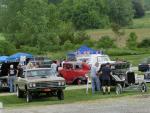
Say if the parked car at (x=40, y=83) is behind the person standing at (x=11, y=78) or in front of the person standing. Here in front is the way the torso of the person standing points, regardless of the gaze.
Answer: in front

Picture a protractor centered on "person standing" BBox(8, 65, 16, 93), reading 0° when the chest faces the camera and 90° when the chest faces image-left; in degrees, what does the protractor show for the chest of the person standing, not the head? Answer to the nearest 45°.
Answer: approximately 0°

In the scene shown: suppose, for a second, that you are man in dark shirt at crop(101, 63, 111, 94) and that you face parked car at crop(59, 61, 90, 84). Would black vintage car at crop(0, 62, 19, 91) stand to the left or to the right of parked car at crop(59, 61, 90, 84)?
left

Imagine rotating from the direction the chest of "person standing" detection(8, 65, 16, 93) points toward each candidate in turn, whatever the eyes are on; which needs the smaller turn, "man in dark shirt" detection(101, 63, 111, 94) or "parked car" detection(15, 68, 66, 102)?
the parked car

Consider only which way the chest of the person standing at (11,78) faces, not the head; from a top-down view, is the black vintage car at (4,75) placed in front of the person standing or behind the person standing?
behind
